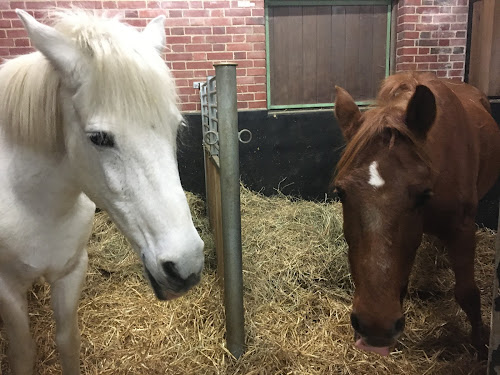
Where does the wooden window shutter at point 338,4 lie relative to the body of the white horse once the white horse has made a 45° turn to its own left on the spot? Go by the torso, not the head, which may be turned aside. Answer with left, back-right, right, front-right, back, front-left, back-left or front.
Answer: front-left

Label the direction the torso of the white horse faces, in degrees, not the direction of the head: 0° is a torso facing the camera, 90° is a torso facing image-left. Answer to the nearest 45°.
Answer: approximately 315°

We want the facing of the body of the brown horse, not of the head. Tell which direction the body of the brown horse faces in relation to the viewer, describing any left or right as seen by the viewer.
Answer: facing the viewer and to the left of the viewer

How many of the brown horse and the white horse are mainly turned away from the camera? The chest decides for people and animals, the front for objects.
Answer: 0

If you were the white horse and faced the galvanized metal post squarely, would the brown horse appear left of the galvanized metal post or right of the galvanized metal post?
right

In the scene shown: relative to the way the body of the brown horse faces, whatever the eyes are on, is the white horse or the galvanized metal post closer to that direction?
the white horse

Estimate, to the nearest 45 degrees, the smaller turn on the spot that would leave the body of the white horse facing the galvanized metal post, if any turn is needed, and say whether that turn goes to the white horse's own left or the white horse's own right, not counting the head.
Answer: approximately 90° to the white horse's own left

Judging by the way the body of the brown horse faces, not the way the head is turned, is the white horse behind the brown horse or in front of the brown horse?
in front

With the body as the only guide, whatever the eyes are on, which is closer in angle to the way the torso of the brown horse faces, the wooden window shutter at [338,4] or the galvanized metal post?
the galvanized metal post
